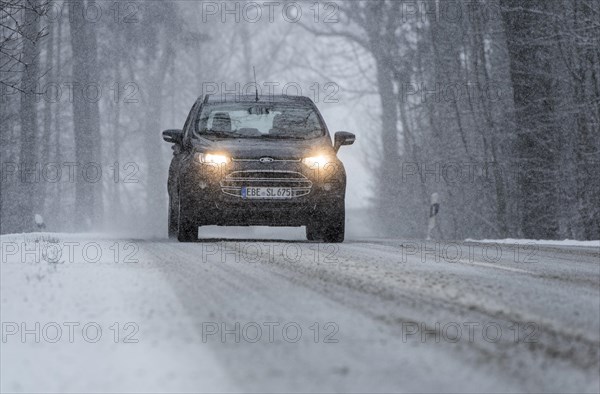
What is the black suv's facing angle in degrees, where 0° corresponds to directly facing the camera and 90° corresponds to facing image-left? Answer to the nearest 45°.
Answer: approximately 0°
